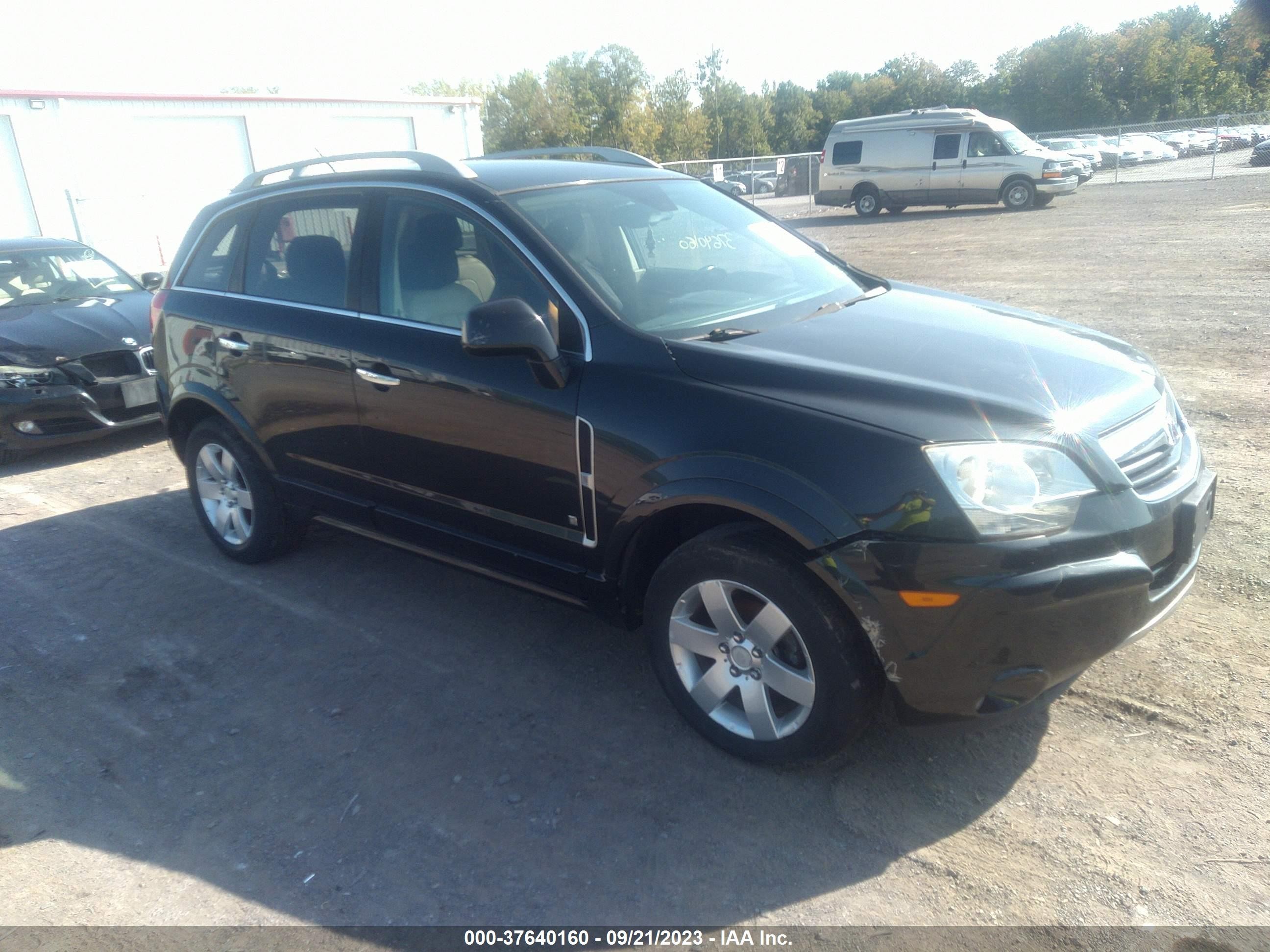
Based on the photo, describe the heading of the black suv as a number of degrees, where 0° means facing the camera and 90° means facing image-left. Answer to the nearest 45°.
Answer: approximately 315°

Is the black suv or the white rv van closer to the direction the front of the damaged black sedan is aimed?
the black suv

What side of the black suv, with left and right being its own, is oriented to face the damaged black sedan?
back

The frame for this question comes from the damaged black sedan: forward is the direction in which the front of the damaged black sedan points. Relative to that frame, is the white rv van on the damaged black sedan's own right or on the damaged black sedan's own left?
on the damaged black sedan's own left

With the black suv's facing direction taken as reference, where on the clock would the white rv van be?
The white rv van is roughly at 8 o'clock from the black suv.

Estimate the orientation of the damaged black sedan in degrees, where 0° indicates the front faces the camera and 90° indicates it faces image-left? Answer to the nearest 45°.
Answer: approximately 315°

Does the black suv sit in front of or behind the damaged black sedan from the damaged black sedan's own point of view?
in front
